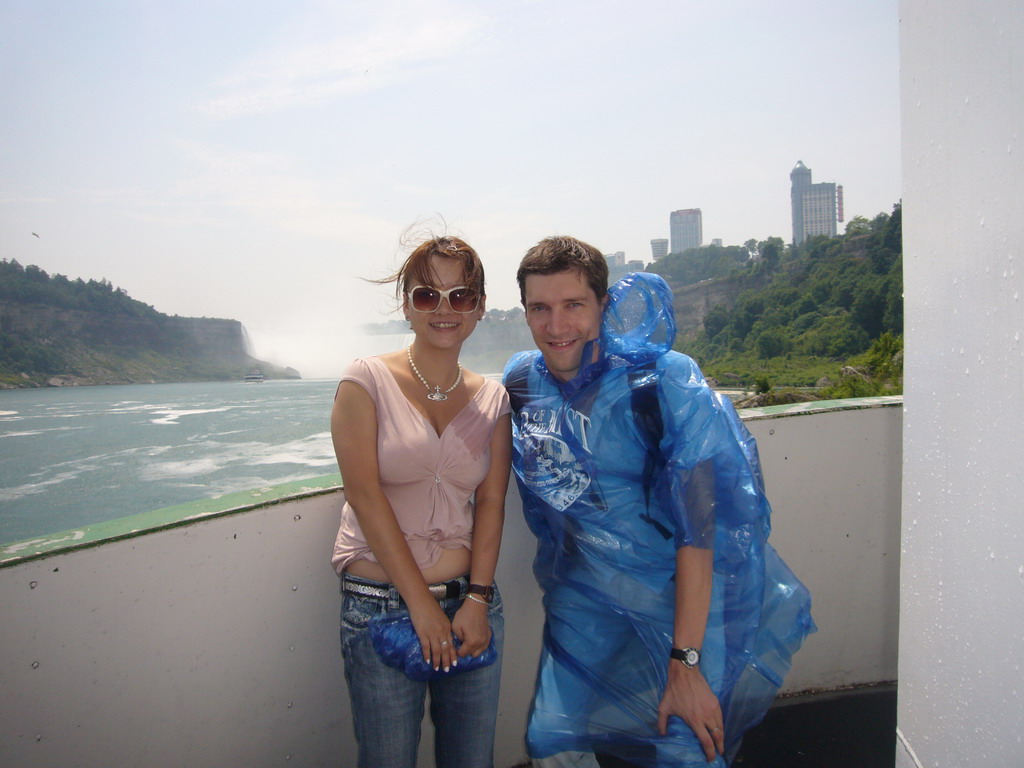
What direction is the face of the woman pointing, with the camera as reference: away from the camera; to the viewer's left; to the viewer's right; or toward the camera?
toward the camera

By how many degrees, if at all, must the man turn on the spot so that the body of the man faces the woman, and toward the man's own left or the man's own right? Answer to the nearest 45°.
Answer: approximately 45° to the man's own right

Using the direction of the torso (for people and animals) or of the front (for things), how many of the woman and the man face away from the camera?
0

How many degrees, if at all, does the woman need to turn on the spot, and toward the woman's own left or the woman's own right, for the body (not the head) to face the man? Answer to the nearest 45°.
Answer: approximately 90° to the woman's own left

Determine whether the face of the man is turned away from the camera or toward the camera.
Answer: toward the camera

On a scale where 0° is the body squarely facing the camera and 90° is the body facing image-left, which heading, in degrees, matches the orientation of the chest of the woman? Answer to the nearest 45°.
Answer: approximately 0°

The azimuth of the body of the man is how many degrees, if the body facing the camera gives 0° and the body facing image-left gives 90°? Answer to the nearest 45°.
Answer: approximately 45°
